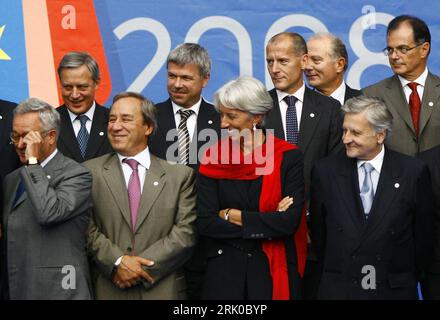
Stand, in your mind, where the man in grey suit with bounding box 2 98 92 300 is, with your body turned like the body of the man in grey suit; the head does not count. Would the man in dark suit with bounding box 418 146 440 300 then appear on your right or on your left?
on your left

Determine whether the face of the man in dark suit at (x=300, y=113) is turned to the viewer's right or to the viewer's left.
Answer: to the viewer's left

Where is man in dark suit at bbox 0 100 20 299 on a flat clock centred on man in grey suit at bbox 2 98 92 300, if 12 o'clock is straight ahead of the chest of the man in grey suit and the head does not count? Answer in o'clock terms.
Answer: The man in dark suit is roughly at 4 o'clock from the man in grey suit.

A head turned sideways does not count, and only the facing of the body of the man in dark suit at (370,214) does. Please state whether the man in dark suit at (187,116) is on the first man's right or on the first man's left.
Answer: on the first man's right

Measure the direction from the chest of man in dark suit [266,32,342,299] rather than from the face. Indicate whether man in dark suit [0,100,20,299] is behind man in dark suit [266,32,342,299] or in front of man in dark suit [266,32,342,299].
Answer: in front

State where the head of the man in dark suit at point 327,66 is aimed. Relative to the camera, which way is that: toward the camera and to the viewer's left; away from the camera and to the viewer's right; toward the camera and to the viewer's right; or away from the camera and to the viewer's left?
toward the camera and to the viewer's left

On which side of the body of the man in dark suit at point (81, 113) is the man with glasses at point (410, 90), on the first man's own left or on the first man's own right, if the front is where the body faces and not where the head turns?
on the first man's own left

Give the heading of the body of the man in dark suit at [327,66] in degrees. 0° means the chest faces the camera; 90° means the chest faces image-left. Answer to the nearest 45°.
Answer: approximately 45°

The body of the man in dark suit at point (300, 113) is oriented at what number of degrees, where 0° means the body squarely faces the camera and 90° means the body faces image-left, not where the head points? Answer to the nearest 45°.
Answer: approximately 45°

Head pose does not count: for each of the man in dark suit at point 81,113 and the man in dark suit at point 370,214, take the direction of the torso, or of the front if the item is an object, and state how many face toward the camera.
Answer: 2
